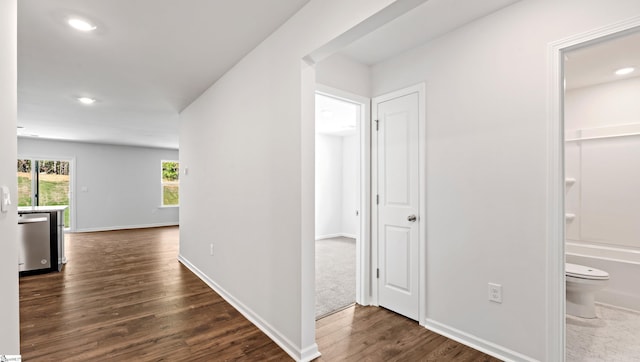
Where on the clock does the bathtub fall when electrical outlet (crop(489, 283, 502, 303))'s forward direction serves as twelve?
The bathtub is roughly at 7 o'clock from the electrical outlet.

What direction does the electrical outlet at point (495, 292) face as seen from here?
toward the camera

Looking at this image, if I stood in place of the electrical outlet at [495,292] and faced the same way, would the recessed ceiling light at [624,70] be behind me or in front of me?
behind

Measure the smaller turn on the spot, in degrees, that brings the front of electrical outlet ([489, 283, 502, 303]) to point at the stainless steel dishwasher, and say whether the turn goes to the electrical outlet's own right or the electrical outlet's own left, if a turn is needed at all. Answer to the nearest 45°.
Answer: approximately 90° to the electrical outlet's own right

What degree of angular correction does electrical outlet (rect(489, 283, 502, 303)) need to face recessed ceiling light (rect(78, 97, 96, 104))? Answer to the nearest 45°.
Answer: approximately 90° to its right

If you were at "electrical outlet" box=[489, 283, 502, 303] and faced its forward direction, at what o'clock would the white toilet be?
The white toilet is roughly at 7 o'clock from the electrical outlet.

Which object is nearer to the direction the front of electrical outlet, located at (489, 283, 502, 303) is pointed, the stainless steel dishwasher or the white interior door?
the stainless steel dishwasher

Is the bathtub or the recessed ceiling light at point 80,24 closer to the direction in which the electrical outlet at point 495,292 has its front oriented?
the recessed ceiling light
